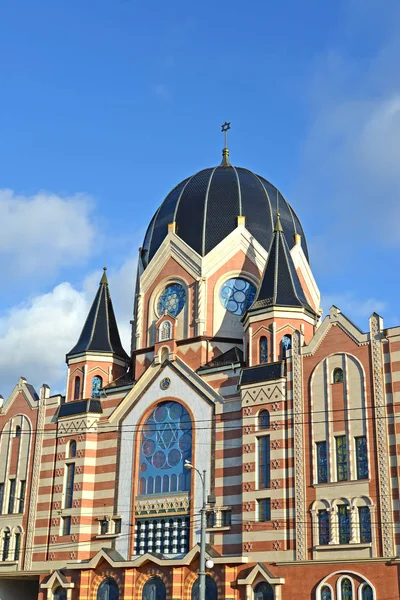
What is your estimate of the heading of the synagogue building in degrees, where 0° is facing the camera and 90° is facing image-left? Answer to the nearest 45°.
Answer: approximately 45°
